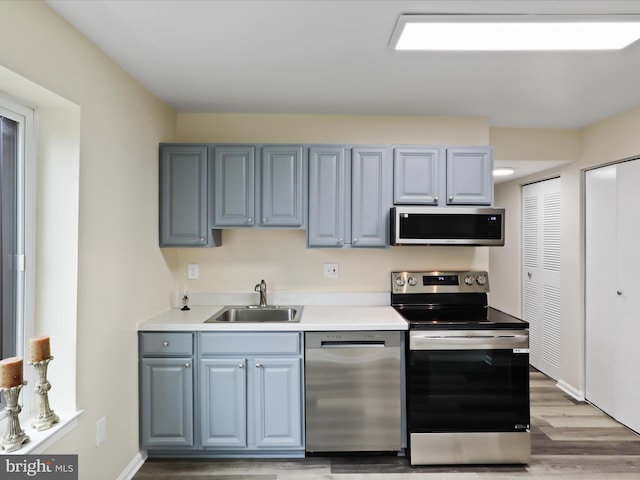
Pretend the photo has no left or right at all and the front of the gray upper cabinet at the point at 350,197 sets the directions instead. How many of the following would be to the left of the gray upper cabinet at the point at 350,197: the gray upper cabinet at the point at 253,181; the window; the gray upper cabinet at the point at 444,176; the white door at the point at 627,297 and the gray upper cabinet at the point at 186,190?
2

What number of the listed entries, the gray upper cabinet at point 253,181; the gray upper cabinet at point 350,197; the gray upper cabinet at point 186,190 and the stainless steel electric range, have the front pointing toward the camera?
4

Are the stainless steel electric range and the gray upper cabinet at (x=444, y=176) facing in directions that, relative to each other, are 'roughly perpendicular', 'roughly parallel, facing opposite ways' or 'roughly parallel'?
roughly parallel

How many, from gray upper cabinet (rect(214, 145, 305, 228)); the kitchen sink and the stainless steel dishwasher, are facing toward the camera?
3

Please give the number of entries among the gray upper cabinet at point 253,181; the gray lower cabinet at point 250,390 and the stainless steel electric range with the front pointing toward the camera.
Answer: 3

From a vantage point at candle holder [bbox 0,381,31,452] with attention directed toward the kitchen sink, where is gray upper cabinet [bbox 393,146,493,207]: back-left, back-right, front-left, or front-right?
front-right

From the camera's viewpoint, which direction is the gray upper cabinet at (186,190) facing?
toward the camera

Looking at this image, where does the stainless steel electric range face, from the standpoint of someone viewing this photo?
facing the viewer

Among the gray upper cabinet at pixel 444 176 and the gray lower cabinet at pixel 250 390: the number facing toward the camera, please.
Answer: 2

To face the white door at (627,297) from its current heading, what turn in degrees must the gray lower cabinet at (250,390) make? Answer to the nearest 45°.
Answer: approximately 90° to its left

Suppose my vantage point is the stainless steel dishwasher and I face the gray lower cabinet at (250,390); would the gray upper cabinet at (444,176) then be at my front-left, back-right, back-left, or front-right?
back-right

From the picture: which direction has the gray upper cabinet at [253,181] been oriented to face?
toward the camera

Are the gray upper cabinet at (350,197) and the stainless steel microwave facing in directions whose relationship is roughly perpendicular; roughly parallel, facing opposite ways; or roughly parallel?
roughly parallel

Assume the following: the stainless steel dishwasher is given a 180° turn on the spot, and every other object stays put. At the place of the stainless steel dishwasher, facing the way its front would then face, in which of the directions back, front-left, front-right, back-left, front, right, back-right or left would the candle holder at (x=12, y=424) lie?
back-left
